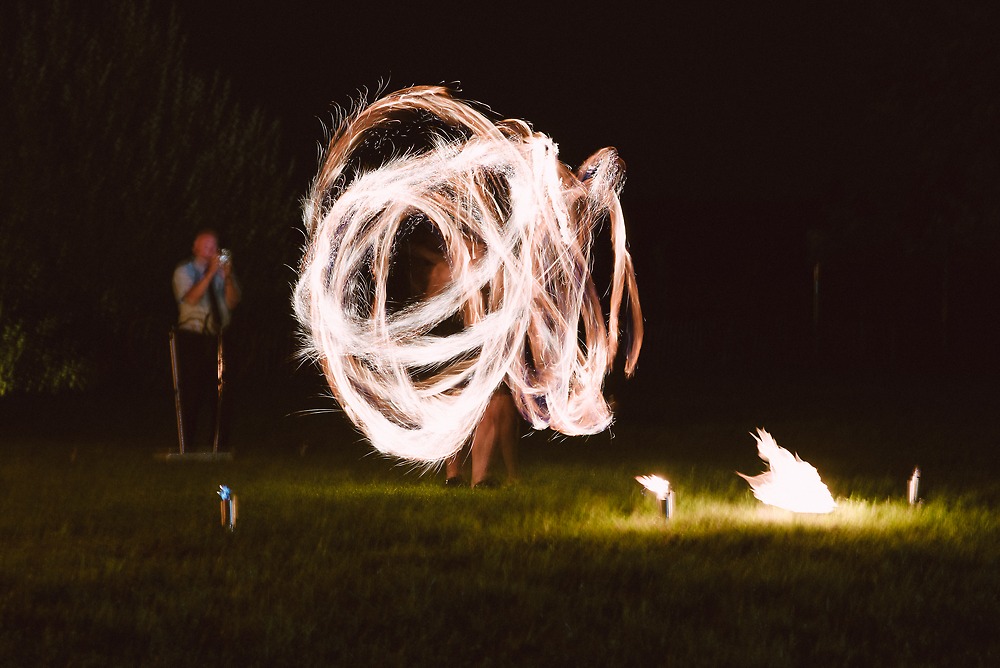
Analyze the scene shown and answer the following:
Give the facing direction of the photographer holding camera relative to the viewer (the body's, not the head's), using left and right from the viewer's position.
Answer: facing the viewer and to the right of the viewer

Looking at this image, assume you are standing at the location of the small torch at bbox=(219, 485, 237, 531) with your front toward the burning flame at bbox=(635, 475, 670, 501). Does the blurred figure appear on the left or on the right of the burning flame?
left

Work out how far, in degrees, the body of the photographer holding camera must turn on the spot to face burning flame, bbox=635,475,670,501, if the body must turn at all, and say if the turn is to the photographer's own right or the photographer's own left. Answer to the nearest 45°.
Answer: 0° — they already face it

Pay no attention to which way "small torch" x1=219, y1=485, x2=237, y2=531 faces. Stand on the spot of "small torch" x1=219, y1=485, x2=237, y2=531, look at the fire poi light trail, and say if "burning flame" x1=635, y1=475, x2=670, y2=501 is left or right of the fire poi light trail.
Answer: right

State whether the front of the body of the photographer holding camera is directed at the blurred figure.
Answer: yes

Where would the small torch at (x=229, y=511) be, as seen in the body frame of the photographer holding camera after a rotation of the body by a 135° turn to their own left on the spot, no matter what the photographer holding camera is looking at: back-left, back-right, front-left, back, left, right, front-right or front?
back

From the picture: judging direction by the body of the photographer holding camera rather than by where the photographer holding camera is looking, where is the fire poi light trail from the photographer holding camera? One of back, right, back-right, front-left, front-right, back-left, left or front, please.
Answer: front
